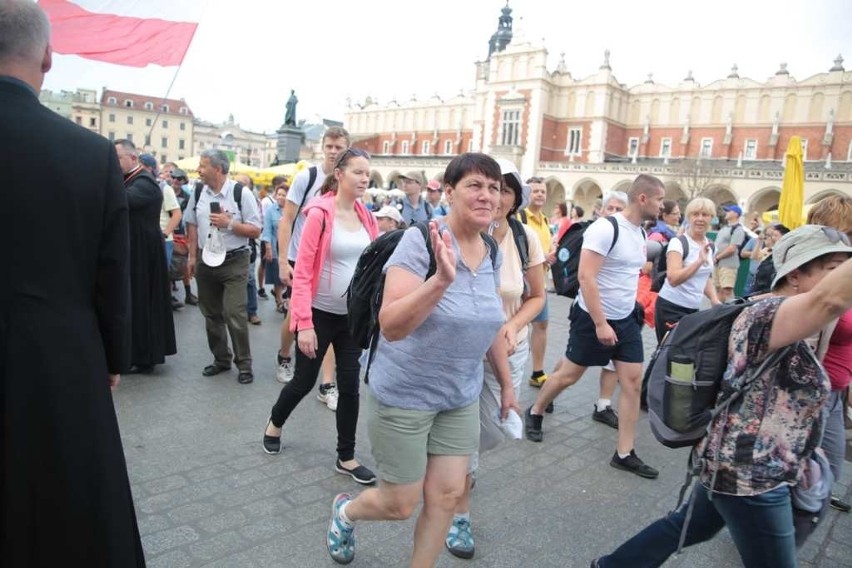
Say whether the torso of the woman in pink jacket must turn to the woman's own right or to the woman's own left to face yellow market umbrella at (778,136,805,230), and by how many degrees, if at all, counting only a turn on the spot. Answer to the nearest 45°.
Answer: approximately 90° to the woman's own left

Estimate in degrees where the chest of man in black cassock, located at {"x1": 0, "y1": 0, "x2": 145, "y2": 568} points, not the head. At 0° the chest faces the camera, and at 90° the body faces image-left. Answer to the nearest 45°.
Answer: approximately 180°

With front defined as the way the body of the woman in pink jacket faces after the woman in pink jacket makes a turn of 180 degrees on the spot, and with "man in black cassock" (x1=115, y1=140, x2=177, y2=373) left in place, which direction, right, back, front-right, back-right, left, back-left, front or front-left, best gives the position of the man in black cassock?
front

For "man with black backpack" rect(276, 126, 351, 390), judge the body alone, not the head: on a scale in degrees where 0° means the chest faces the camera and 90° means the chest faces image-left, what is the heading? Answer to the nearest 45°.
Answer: approximately 315°

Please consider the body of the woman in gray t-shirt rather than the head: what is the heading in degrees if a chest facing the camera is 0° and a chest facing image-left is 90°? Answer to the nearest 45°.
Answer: approximately 315°

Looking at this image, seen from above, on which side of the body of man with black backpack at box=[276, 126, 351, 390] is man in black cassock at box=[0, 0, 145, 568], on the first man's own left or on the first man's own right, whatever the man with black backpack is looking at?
on the first man's own right

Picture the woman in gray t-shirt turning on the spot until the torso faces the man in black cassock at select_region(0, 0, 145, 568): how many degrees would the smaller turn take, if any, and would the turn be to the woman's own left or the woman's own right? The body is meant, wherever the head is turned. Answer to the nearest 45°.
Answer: approximately 90° to the woman's own right
